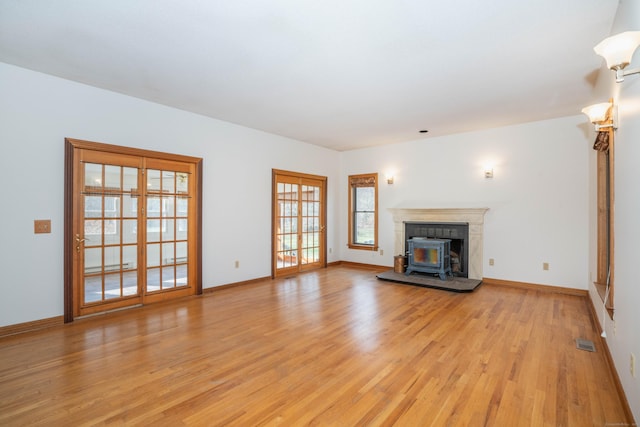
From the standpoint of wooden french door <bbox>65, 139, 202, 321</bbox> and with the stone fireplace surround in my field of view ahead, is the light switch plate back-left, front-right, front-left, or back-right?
back-right

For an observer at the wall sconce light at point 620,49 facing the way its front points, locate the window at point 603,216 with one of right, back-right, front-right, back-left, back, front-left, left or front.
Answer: right

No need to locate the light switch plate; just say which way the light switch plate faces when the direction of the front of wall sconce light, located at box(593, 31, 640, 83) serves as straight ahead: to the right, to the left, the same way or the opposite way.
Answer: the opposite way

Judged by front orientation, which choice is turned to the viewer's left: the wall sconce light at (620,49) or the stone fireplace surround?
the wall sconce light

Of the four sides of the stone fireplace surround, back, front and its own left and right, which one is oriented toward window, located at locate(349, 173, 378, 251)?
right

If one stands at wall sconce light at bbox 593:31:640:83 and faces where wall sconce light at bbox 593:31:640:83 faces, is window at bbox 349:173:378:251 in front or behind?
in front

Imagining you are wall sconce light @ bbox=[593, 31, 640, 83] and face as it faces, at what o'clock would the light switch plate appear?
The light switch plate is roughly at 11 o'clock from the wall sconce light.

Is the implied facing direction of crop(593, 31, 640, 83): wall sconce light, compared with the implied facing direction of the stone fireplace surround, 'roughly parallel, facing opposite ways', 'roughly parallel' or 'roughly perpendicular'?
roughly perpendicular

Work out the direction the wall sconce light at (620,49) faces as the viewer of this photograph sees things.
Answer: facing to the left of the viewer

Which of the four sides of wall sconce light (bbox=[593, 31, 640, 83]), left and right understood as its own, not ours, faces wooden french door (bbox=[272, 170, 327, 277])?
front

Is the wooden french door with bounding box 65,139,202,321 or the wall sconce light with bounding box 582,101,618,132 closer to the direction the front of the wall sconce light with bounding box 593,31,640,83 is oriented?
the wooden french door
